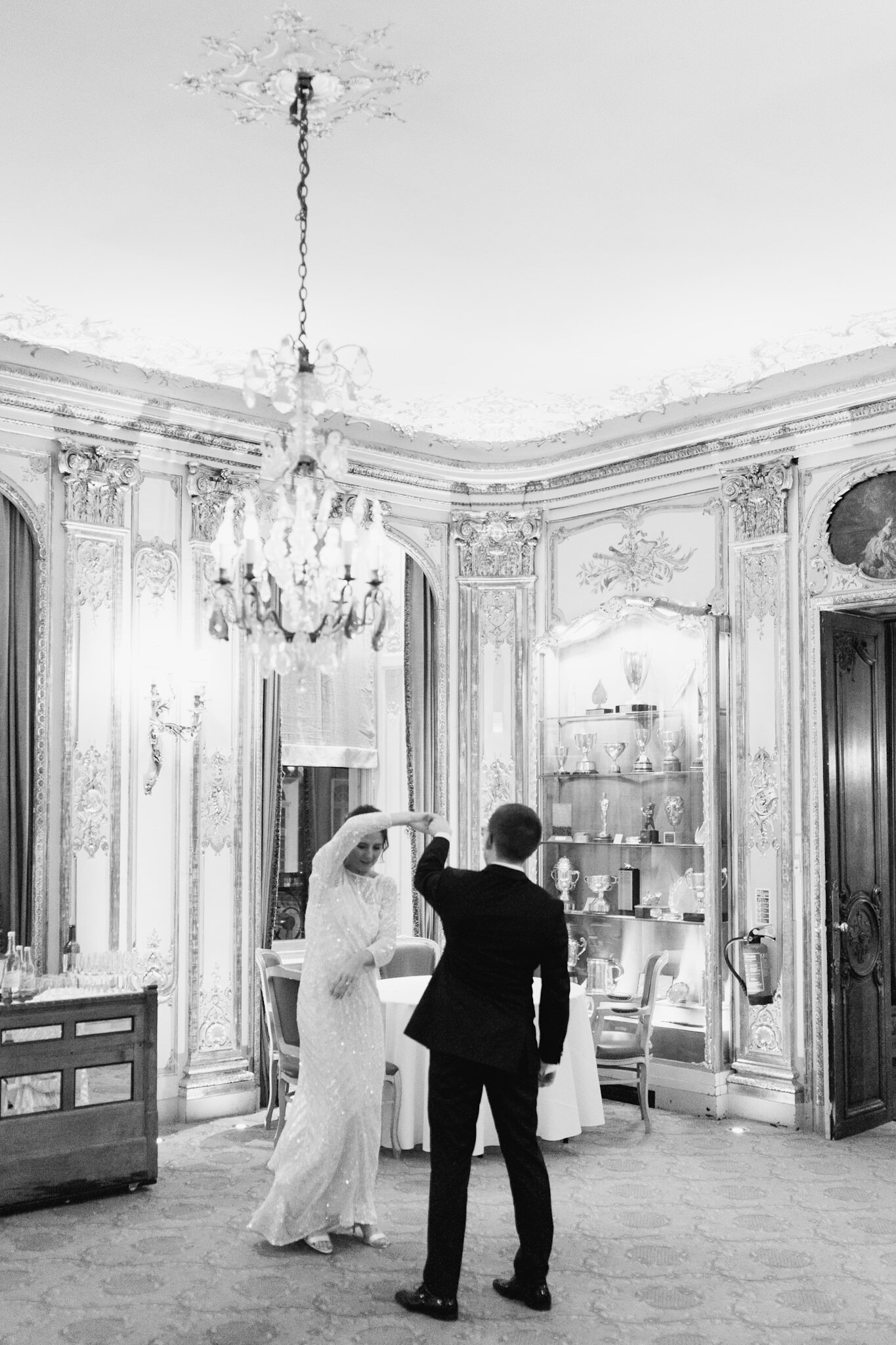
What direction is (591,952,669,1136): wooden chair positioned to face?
to the viewer's left

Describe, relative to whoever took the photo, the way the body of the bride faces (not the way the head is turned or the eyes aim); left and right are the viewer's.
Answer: facing the viewer and to the right of the viewer

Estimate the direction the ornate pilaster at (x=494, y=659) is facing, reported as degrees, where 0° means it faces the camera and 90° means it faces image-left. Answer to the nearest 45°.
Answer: approximately 0°

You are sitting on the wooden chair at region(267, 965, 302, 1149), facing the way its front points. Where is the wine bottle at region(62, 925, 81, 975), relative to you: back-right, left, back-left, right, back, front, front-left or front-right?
back-left

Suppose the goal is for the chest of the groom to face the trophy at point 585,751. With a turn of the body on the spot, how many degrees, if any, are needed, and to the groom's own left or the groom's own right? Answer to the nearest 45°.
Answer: approximately 45° to the groom's own right

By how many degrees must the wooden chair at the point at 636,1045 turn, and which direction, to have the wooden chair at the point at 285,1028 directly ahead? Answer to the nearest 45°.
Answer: approximately 45° to its left

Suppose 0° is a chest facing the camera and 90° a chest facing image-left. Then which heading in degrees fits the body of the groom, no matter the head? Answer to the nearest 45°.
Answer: approximately 135°

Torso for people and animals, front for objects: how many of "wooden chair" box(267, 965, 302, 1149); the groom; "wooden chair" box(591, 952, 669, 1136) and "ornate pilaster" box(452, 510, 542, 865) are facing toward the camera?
1

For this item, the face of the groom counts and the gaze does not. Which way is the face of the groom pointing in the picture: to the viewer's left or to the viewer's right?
to the viewer's left

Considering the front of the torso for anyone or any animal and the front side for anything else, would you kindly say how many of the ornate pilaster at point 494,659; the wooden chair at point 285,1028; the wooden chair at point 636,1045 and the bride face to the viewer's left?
1

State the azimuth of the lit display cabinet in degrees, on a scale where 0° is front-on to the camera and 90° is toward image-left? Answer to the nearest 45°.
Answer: approximately 45°
